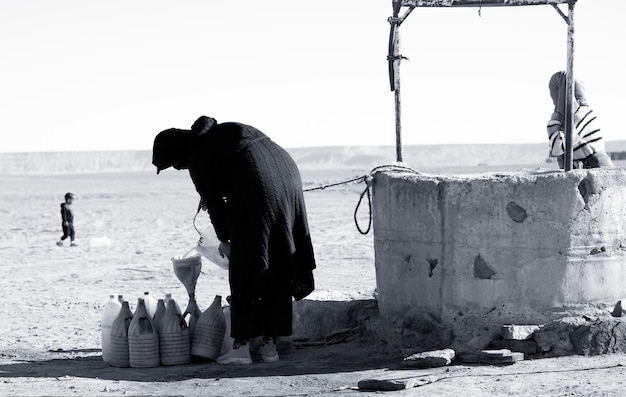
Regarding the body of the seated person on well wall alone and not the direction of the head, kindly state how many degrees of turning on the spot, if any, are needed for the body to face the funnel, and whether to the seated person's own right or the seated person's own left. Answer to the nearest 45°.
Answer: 0° — they already face it

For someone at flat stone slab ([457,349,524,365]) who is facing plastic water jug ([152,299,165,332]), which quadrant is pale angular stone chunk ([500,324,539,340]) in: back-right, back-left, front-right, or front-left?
back-right

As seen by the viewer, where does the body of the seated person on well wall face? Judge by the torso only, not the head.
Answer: to the viewer's left

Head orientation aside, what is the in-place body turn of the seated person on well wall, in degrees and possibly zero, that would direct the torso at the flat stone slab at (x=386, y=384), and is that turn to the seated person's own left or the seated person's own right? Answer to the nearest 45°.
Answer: approximately 45° to the seated person's own left

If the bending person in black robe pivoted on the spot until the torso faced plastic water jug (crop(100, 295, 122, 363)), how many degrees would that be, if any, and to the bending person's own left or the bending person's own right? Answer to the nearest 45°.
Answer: approximately 45° to the bending person's own right

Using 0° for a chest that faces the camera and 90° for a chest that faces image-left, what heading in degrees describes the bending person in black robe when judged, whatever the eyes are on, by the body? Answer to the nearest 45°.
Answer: approximately 90°

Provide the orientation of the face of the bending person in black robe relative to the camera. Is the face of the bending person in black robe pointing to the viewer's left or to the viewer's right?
to the viewer's left

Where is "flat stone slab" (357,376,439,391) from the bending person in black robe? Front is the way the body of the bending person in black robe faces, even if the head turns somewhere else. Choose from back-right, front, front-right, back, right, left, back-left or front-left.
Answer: back-left

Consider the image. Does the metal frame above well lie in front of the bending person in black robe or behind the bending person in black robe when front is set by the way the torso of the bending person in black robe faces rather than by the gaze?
behind

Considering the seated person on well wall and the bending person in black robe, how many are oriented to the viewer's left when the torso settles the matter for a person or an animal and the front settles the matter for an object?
2
